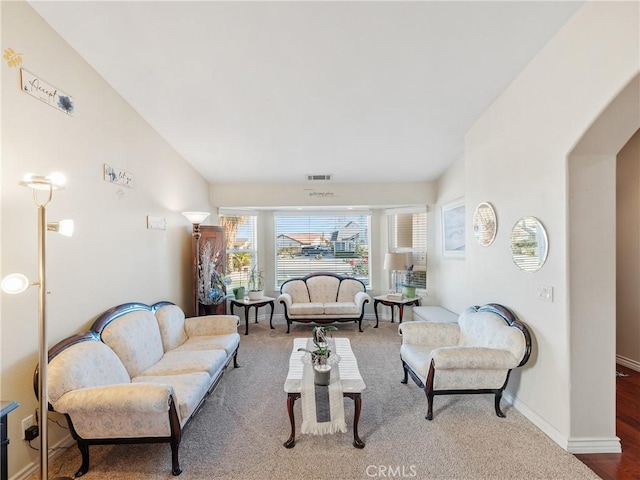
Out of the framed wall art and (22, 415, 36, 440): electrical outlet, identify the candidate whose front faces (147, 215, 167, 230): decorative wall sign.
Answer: the framed wall art

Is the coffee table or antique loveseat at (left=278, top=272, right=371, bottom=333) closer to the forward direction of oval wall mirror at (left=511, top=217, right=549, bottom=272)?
the coffee table

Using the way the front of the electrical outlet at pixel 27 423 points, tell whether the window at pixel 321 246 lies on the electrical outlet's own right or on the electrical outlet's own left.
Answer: on the electrical outlet's own left

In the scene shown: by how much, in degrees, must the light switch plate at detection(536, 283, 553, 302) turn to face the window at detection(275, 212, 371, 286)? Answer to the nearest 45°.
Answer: approximately 90° to its right

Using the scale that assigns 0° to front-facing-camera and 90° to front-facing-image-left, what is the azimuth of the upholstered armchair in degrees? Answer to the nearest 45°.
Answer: approximately 45°

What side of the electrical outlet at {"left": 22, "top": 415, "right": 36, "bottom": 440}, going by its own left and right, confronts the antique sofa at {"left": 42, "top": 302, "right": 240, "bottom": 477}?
left

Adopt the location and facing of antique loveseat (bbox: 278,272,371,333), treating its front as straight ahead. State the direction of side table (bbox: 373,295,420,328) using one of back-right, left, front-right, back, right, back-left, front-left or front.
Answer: left

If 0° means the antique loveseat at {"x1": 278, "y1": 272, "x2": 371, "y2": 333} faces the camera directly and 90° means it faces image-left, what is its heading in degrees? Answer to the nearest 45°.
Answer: approximately 0°

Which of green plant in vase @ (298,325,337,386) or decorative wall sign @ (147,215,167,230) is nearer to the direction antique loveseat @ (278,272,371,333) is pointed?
the green plant in vase

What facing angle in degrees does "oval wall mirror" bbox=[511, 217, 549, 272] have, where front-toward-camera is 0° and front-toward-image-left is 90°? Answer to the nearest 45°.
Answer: approximately 45°

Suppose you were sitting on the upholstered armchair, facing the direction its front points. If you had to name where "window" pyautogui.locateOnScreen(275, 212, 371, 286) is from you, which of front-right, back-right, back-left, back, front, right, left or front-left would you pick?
right
